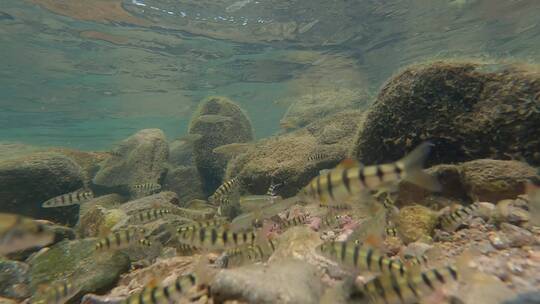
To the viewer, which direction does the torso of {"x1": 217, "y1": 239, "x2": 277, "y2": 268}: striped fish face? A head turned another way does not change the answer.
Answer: to the viewer's left

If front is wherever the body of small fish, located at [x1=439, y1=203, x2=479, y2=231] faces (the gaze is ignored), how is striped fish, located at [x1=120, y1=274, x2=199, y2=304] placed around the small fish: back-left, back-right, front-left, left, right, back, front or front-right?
front

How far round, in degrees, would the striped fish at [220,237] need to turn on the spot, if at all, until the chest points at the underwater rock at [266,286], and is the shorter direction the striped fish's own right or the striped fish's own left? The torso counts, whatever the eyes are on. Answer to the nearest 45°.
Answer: approximately 90° to the striped fish's own left

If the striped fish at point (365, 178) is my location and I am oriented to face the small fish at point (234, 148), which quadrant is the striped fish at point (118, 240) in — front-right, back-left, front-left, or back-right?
front-left

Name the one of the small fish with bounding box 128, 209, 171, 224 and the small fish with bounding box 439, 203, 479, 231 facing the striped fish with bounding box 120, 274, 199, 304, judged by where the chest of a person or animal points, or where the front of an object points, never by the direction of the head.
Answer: the small fish with bounding box 439, 203, 479, 231

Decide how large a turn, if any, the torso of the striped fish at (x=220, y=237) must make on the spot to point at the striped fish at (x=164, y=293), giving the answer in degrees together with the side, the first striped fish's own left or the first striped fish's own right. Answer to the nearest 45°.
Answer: approximately 45° to the first striped fish's own left

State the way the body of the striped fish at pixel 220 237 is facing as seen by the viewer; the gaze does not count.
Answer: to the viewer's left

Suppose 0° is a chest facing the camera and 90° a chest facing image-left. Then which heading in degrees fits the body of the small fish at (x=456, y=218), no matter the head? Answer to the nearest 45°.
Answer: approximately 45°

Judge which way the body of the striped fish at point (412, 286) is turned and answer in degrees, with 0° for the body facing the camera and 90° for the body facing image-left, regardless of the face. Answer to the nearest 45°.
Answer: approximately 90°

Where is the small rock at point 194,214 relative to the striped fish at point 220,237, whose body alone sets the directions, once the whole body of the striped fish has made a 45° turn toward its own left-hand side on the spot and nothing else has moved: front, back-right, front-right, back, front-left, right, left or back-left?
back-right

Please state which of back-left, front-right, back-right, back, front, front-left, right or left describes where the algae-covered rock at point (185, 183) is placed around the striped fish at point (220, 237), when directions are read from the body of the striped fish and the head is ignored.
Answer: right

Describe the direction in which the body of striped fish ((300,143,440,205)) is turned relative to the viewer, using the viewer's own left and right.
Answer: facing to the left of the viewer

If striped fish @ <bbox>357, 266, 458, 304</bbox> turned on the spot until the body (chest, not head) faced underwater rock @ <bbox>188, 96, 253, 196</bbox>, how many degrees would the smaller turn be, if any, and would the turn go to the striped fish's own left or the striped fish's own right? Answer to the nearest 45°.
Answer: approximately 45° to the striped fish's own right
